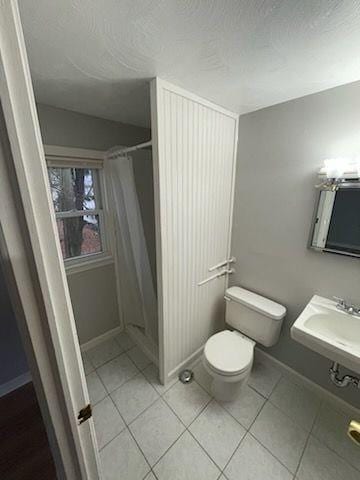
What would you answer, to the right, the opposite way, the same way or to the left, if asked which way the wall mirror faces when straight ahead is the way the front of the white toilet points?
the same way

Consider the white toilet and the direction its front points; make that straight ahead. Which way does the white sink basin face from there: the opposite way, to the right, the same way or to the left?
the same way

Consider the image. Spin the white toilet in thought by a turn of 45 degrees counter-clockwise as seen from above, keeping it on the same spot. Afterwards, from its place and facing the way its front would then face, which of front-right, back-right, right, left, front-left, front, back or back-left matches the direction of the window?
right

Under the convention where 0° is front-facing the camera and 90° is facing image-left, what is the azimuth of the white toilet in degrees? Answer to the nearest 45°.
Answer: approximately 45°

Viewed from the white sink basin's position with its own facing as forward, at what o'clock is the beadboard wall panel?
The beadboard wall panel is roughly at 1 o'clock from the white sink basin.

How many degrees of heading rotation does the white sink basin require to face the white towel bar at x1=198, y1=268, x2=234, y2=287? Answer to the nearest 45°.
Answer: approximately 45° to its right

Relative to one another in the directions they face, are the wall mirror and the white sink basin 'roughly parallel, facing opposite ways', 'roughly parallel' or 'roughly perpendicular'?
roughly parallel

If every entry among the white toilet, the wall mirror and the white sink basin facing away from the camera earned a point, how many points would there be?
0

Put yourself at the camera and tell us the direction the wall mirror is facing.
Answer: facing the viewer and to the left of the viewer

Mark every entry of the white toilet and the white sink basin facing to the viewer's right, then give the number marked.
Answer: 0
